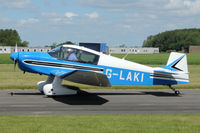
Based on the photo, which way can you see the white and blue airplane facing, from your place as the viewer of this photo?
facing to the left of the viewer
